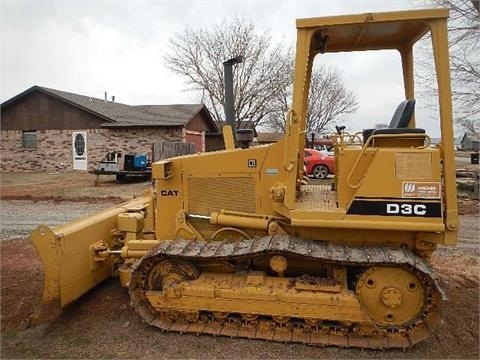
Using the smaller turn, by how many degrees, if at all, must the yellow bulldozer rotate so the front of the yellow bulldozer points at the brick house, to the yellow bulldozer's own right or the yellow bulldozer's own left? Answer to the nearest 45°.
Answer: approximately 45° to the yellow bulldozer's own right

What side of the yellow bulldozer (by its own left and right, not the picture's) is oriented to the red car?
right

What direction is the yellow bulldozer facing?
to the viewer's left

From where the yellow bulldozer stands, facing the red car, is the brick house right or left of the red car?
left

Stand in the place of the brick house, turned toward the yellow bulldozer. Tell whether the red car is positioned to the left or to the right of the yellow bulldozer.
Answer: left

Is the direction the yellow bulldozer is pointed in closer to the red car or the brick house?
the brick house
